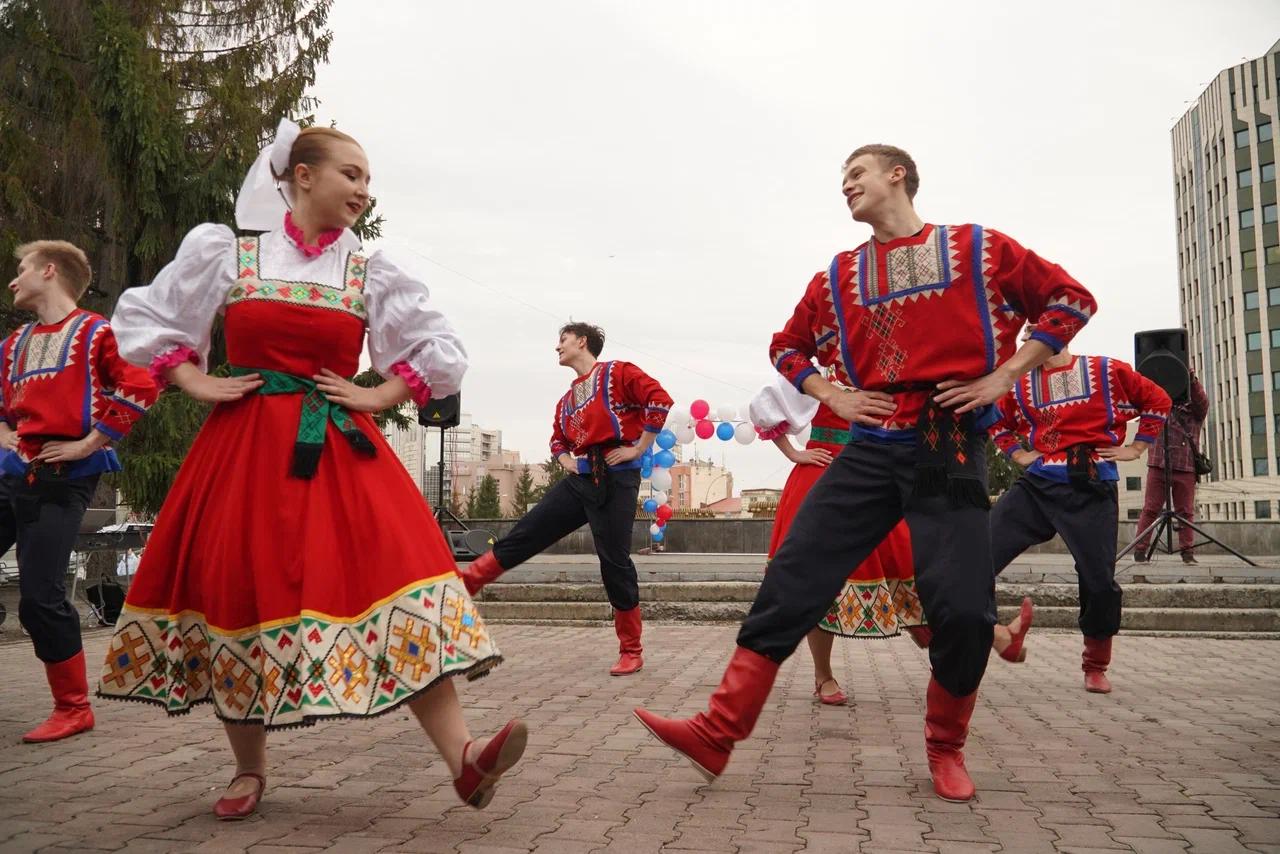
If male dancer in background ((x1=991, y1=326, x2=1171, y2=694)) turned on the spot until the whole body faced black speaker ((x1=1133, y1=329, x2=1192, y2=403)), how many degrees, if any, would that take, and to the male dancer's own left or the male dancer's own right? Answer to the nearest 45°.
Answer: approximately 180°

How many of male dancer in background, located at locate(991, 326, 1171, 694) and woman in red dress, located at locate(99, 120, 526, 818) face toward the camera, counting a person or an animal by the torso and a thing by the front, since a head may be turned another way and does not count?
2

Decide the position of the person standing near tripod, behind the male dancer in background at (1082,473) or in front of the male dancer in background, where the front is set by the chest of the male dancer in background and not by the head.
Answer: behind

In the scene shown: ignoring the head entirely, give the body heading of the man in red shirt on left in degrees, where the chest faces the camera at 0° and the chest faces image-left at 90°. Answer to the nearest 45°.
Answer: approximately 45°

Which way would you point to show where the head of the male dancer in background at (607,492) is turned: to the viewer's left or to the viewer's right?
to the viewer's left

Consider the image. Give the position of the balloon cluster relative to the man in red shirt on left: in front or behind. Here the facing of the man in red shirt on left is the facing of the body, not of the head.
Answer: behind

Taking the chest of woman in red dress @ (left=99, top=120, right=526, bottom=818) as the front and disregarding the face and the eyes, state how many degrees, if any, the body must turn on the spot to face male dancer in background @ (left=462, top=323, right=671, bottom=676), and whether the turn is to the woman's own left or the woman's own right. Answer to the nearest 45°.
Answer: approximately 135° to the woman's own left

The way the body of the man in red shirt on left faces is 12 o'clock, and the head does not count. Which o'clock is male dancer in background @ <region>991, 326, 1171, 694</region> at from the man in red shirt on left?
The male dancer in background is roughly at 8 o'clock from the man in red shirt on left.

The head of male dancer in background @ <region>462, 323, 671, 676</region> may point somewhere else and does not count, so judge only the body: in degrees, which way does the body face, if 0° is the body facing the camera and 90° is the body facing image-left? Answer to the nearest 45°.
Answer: approximately 45°

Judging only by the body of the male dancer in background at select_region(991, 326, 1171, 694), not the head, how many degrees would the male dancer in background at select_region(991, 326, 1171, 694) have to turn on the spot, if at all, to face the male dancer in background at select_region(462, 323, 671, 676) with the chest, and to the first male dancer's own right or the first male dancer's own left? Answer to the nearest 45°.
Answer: approximately 90° to the first male dancer's own right

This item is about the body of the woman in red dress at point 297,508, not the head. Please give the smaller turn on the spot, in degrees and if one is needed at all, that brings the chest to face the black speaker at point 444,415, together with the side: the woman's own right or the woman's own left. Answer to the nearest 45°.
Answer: approximately 180°
